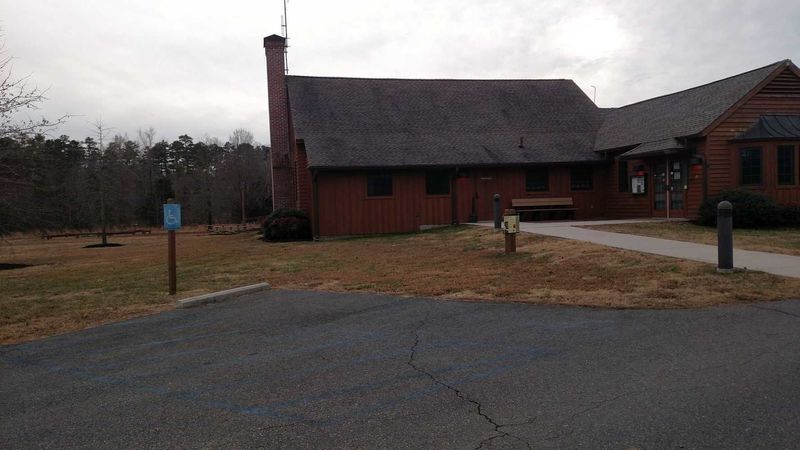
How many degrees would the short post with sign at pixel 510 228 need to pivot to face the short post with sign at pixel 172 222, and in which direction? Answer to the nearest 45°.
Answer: approximately 45° to its right

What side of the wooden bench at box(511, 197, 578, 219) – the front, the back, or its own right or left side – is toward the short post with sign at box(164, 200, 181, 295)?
front

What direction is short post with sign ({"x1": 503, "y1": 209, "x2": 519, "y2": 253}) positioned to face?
toward the camera

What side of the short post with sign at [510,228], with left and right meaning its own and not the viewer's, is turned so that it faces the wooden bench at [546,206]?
back

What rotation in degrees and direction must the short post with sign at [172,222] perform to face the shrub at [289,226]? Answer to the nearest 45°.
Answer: approximately 180°

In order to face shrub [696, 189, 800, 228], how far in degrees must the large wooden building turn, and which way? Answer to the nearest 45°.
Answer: approximately 45° to its left

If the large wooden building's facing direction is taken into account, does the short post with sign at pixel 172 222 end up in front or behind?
in front

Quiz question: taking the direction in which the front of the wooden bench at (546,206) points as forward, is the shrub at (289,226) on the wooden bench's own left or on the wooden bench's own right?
on the wooden bench's own right

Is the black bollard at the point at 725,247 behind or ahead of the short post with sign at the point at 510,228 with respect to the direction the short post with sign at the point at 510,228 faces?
ahead

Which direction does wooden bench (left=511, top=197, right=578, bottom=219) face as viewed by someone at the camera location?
facing the viewer

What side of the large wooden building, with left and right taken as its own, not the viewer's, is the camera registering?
front

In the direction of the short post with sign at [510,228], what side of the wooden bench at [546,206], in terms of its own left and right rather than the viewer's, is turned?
front

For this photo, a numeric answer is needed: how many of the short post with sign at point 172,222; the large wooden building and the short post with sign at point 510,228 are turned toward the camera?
3

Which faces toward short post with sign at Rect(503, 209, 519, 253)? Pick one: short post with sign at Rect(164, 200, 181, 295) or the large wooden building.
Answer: the large wooden building
